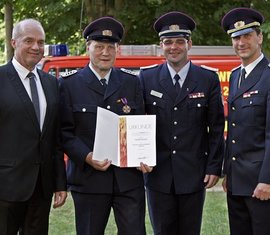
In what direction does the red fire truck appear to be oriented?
to the viewer's left

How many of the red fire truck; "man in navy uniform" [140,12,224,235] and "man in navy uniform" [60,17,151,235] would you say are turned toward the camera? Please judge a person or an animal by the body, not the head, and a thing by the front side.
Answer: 2

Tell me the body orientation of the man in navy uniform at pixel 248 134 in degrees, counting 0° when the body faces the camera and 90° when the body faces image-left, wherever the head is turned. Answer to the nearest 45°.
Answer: approximately 45°

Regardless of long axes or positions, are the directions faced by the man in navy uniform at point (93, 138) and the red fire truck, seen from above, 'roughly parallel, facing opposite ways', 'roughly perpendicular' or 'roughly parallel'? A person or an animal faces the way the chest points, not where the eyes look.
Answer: roughly perpendicular

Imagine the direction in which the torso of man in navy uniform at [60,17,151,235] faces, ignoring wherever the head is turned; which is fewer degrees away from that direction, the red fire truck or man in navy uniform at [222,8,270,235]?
the man in navy uniform

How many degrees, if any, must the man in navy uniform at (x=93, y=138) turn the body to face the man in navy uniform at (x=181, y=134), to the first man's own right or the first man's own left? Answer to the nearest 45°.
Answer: approximately 90° to the first man's own left

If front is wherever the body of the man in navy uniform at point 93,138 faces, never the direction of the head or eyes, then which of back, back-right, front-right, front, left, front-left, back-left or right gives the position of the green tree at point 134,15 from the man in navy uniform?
back

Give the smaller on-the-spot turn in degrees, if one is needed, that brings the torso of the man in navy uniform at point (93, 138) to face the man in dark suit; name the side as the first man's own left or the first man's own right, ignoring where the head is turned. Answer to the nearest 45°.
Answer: approximately 90° to the first man's own right

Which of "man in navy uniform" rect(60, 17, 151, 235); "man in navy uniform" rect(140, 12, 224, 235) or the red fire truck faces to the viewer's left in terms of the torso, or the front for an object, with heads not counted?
the red fire truck

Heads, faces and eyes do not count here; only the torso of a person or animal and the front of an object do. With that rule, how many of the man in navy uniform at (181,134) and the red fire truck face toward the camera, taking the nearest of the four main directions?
1

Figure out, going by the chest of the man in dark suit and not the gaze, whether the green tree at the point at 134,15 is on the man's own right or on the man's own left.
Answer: on the man's own left
